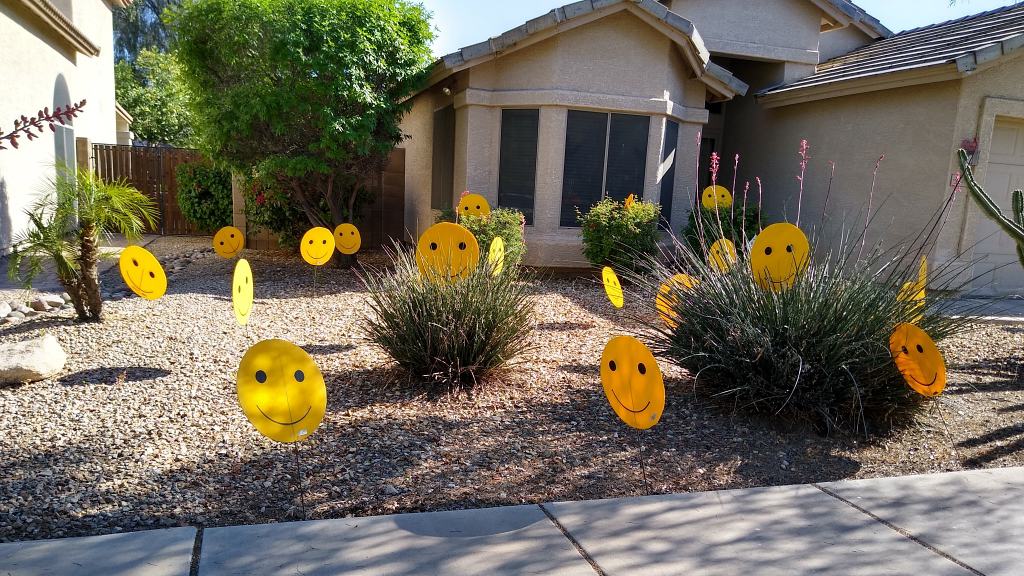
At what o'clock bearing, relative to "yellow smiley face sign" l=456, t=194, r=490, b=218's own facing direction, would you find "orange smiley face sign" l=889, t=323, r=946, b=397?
"orange smiley face sign" l=889, t=323, r=946, b=397 is roughly at 11 o'clock from "yellow smiley face sign" l=456, t=194, r=490, b=218.

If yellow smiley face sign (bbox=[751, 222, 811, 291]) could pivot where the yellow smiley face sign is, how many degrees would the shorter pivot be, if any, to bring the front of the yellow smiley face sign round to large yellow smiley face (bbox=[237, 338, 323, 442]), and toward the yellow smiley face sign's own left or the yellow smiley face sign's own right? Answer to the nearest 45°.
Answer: approximately 45° to the yellow smiley face sign's own right

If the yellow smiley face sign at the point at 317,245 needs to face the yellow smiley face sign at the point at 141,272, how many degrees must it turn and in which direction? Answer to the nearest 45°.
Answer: approximately 45° to its right

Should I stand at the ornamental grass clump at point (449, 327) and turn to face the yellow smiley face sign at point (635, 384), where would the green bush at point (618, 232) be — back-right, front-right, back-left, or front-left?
back-left

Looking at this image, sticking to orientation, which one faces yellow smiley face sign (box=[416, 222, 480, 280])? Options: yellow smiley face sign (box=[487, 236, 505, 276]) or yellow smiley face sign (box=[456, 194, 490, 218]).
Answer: yellow smiley face sign (box=[456, 194, 490, 218])

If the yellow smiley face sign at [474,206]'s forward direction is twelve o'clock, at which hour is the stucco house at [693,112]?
The stucco house is roughly at 8 o'clock from the yellow smiley face sign.

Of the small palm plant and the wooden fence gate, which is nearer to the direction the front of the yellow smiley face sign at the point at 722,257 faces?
the small palm plant

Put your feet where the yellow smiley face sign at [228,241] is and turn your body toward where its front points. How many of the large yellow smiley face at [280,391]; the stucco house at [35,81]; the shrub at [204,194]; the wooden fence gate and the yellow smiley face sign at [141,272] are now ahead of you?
2

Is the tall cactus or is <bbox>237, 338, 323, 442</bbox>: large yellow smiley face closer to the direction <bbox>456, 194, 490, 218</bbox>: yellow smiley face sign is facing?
the large yellow smiley face

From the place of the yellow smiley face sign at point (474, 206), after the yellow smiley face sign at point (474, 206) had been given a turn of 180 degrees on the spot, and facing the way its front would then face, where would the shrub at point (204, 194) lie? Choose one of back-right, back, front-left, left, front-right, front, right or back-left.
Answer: front-left
